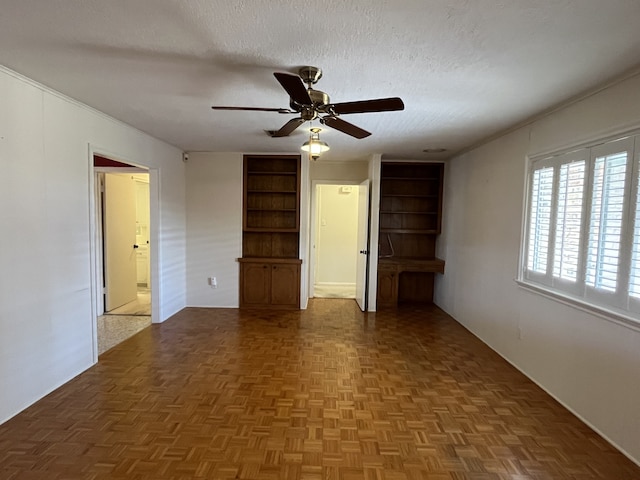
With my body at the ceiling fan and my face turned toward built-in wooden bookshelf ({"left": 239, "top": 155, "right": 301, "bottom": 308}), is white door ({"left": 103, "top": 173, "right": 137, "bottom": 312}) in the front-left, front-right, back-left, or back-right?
front-left

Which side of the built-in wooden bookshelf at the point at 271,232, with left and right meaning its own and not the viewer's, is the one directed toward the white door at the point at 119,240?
right

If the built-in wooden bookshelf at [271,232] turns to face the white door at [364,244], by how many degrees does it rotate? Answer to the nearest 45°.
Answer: approximately 90° to its left

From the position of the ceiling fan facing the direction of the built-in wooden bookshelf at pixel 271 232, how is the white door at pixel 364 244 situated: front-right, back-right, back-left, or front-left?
front-right

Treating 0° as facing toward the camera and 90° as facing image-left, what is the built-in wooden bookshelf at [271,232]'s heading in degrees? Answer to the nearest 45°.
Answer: approximately 0°

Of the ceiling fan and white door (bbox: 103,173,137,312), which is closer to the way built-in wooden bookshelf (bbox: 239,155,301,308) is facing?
the ceiling fan

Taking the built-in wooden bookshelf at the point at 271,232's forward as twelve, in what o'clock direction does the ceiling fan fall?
The ceiling fan is roughly at 12 o'clock from the built-in wooden bookshelf.

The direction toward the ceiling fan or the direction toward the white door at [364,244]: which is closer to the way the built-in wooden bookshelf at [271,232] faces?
the ceiling fan
